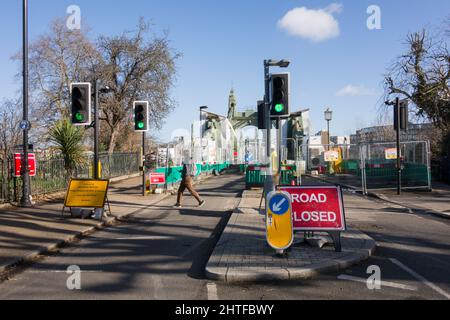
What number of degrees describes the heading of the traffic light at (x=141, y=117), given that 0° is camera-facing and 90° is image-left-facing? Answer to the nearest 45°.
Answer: approximately 0°

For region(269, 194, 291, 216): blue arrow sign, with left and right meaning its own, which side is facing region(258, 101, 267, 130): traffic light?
back
